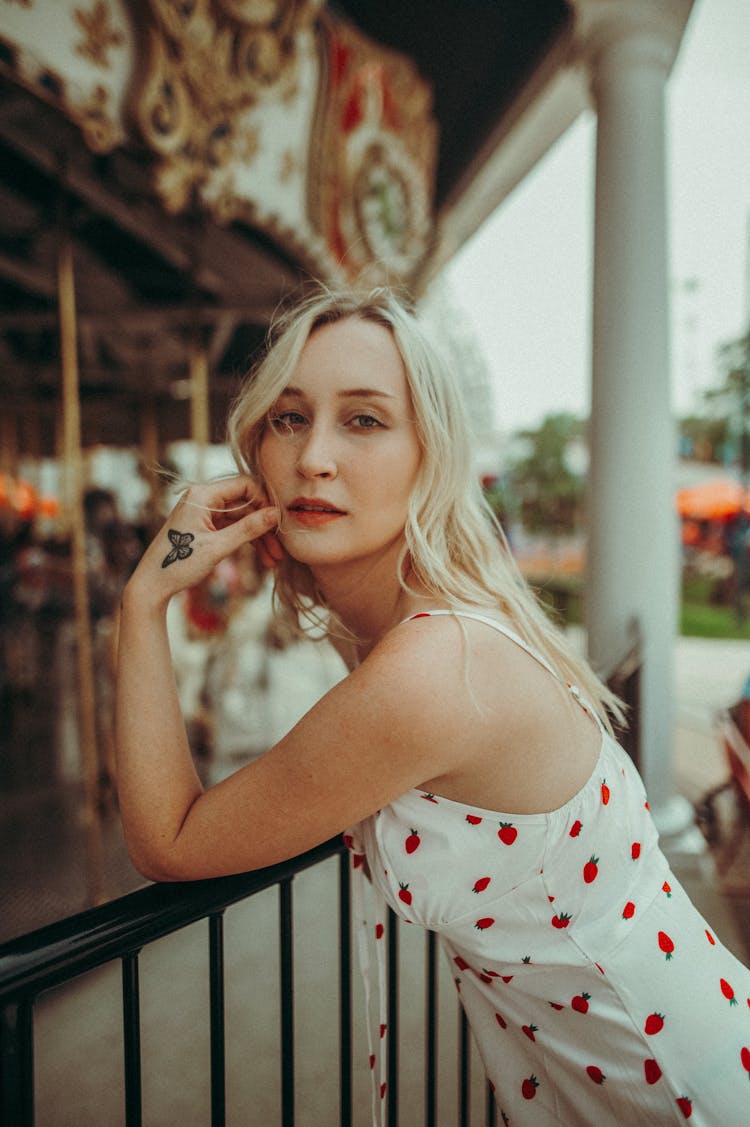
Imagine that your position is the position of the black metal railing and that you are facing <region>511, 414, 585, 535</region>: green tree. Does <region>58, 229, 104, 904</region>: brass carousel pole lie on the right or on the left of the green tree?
left

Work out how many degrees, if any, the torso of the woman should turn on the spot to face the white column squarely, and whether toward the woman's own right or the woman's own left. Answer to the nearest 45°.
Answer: approximately 90° to the woman's own right

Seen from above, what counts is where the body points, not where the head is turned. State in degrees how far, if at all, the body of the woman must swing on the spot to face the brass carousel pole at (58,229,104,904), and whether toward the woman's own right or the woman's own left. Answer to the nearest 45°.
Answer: approximately 45° to the woman's own right

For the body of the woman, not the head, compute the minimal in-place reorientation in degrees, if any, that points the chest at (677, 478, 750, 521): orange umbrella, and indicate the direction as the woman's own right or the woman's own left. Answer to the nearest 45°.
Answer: approximately 90° to the woman's own right

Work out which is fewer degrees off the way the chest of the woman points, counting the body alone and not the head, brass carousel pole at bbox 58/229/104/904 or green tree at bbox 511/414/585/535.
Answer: the brass carousel pole

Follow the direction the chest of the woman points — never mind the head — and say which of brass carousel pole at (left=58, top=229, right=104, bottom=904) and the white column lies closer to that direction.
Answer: the brass carousel pole

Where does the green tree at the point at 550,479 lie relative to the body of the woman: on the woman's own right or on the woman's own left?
on the woman's own right

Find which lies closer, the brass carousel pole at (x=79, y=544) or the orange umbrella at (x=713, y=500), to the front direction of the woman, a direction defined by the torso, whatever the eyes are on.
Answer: the brass carousel pole

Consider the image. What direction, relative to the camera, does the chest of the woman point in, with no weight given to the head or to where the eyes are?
to the viewer's left
